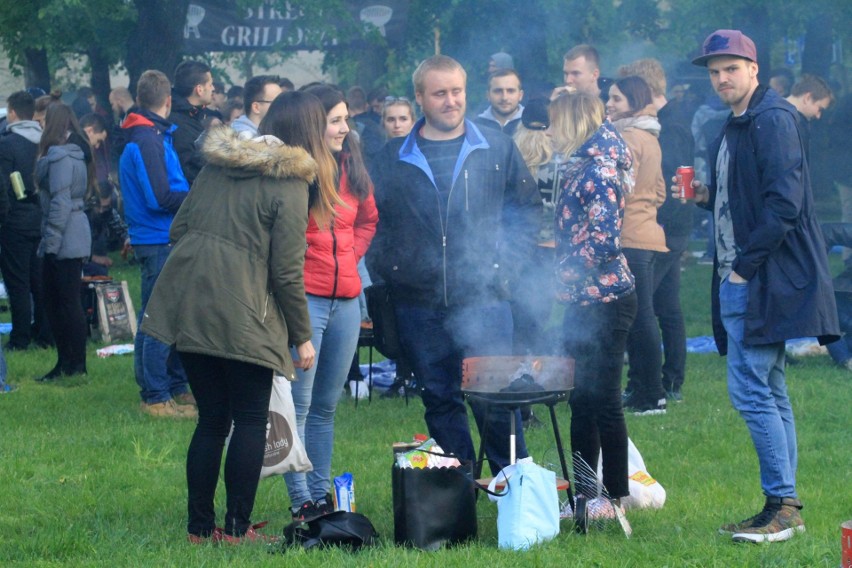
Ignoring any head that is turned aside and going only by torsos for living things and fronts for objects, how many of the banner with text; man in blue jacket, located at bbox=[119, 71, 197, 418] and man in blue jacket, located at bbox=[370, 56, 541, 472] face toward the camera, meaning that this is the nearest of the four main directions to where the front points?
2

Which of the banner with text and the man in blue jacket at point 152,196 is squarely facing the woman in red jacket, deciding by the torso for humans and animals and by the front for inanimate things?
the banner with text

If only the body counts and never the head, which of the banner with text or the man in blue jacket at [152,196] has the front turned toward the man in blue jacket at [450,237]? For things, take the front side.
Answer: the banner with text

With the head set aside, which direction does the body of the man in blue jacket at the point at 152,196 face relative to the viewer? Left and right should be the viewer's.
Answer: facing away from the viewer and to the right of the viewer

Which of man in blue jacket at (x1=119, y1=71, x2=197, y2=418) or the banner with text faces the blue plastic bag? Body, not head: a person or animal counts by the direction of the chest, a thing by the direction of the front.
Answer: the banner with text

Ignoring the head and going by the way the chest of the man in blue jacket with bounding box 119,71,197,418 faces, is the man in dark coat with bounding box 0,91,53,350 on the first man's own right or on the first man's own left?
on the first man's own left
